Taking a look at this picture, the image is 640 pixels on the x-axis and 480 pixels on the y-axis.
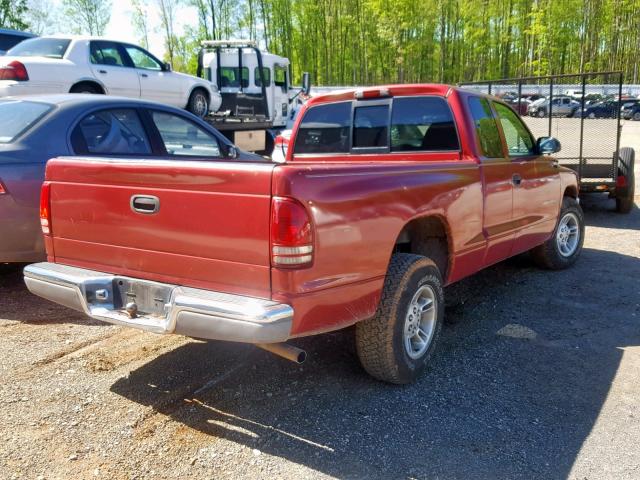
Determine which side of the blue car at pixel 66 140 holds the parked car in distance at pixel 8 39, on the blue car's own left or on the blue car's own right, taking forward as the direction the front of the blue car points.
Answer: on the blue car's own left

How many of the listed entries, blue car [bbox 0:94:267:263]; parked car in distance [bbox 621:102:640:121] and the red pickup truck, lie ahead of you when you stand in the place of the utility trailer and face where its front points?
1

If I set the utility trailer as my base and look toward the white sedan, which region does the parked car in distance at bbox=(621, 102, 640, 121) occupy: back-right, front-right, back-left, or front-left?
back-right

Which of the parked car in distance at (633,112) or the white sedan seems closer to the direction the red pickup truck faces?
the parked car in distance

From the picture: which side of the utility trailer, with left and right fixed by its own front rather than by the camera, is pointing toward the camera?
back

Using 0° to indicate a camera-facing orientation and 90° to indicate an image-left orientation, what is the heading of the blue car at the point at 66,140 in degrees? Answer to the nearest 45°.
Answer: approximately 225°

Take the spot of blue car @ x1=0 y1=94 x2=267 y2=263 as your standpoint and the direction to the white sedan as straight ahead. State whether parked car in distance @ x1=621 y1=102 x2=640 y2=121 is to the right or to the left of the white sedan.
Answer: right

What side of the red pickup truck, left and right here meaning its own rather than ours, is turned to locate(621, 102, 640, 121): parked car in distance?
front

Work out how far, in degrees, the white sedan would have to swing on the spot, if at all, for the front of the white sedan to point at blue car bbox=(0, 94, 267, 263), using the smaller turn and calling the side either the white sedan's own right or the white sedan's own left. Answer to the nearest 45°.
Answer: approximately 135° to the white sedan's own right

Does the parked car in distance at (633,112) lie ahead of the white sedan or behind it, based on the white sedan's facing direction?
ahead
